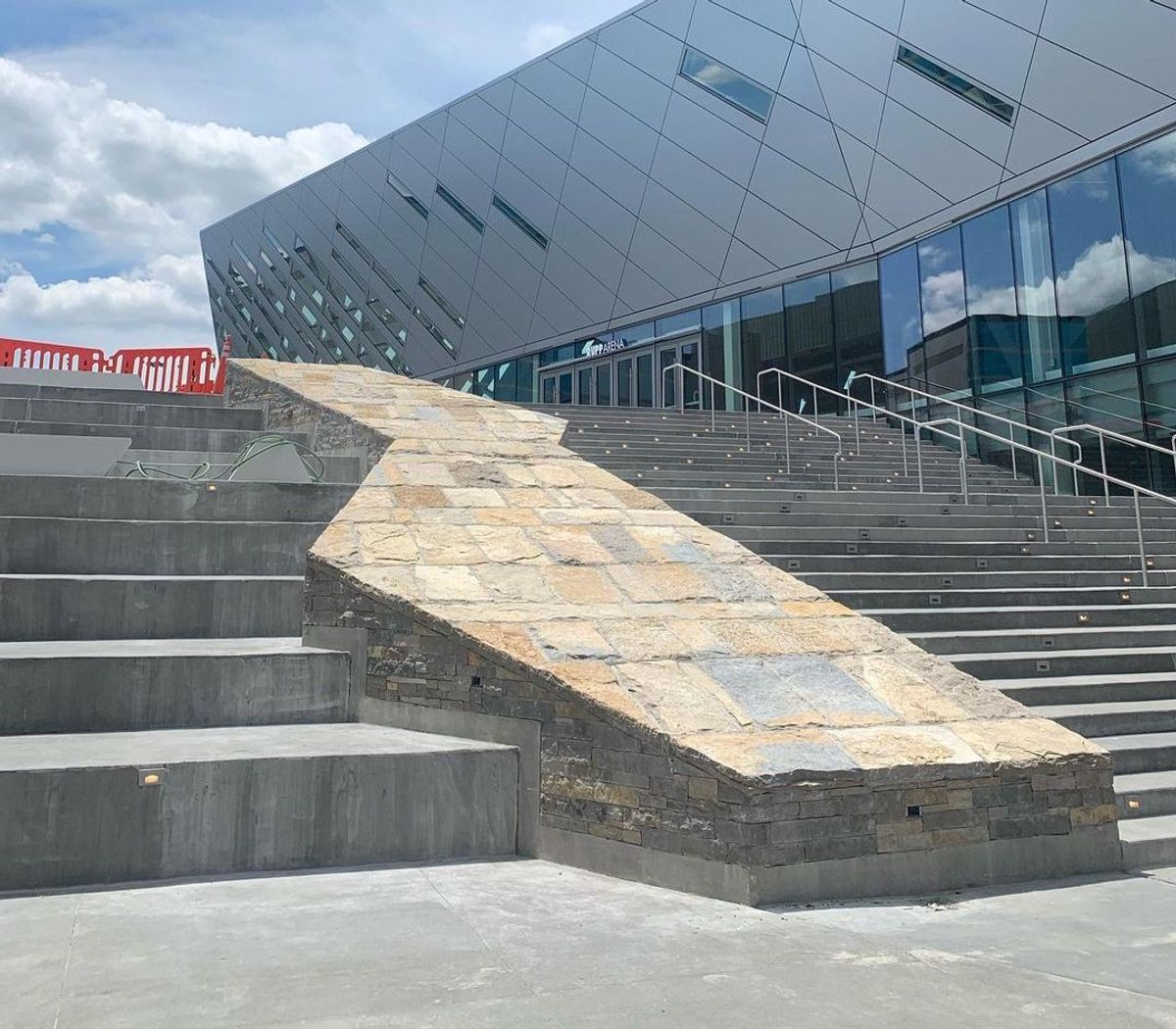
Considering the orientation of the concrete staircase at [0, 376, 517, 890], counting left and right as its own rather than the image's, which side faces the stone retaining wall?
left

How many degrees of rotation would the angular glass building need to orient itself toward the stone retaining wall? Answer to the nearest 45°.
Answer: approximately 45° to its left

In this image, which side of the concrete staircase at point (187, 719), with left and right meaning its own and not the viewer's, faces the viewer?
front

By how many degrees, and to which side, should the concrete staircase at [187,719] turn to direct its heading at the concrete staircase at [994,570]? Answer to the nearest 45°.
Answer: approximately 90° to its left

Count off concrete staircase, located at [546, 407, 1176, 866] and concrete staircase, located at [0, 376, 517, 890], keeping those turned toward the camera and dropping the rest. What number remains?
2

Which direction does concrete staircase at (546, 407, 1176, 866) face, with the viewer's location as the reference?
facing the viewer

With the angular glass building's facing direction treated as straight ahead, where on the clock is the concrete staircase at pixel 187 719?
The concrete staircase is roughly at 11 o'clock from the angular glass building.

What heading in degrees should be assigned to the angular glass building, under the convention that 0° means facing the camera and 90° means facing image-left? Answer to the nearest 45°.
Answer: approximately 45°
